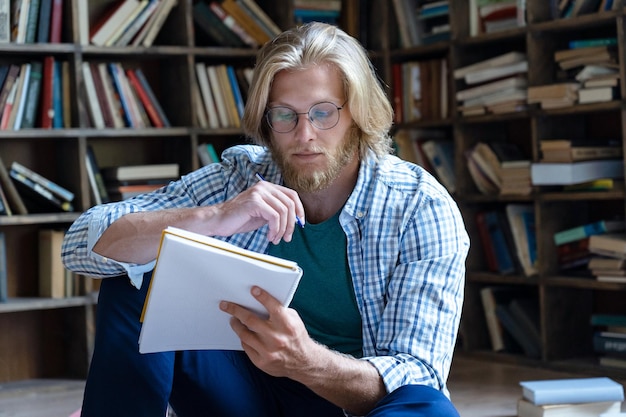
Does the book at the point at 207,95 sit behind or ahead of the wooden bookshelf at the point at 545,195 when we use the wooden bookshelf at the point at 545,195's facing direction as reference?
ahead

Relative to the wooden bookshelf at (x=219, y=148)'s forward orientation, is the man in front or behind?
in front

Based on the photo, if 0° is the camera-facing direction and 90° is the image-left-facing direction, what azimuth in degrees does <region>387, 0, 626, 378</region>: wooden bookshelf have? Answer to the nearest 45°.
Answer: approximately 45°

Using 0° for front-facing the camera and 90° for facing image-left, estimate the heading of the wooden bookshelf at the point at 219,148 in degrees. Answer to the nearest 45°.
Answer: approximately 0°
